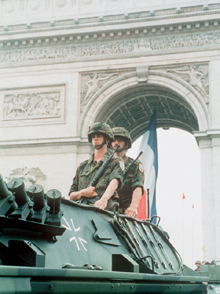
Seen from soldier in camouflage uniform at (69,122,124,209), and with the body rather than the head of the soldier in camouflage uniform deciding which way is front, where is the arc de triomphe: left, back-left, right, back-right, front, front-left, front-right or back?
back-right

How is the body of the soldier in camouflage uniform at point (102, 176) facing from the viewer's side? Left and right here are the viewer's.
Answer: facing the viewer and to the left of the viewer
